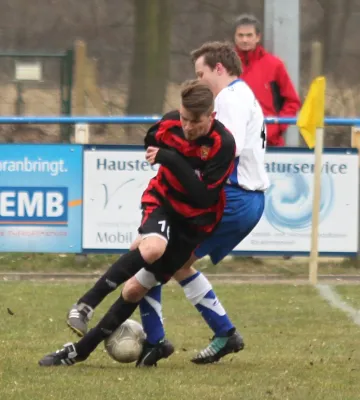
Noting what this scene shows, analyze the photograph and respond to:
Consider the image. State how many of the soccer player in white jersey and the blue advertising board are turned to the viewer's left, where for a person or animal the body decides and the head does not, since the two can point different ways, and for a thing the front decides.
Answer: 1

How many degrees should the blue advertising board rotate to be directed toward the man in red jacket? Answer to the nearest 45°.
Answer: approximately 90° to its left

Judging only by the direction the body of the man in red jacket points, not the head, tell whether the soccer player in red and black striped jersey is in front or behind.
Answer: in front

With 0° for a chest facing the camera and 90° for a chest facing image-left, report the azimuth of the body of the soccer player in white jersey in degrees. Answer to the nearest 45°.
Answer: approximately 90°

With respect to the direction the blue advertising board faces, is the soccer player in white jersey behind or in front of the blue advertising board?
in front

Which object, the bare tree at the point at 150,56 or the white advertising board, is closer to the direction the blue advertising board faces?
the white advertising board

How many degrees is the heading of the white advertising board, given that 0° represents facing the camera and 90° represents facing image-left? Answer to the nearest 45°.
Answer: approximately 0°

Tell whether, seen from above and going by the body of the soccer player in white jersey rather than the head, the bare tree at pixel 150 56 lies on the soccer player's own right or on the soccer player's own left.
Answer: on the soccer player's own right

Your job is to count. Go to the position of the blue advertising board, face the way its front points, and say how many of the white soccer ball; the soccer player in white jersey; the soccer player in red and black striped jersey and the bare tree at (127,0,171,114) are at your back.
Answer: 1
